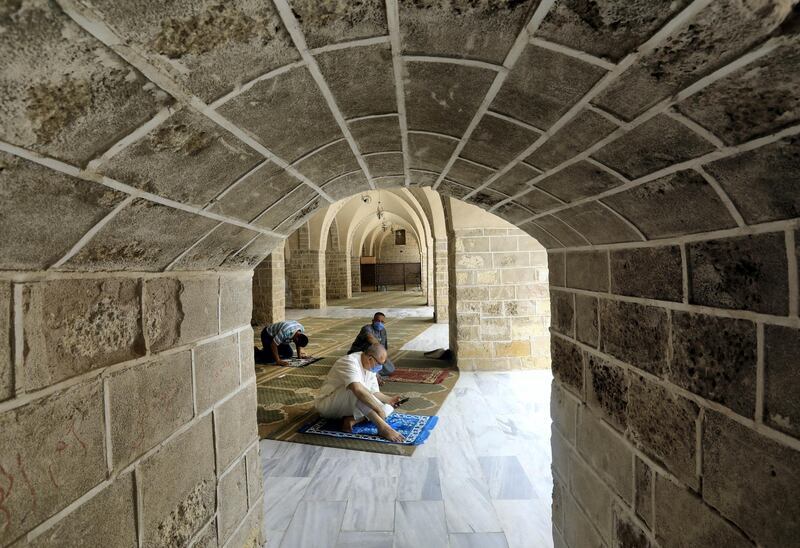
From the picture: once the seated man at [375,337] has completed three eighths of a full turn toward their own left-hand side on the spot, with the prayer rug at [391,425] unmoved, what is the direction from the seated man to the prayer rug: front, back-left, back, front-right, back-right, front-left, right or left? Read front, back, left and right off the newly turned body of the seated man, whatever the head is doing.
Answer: back

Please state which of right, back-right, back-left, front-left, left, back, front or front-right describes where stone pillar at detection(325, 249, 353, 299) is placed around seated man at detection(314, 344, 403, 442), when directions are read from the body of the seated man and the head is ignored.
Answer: back-left

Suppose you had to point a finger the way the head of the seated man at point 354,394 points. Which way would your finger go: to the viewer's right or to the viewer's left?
to the viewer's right

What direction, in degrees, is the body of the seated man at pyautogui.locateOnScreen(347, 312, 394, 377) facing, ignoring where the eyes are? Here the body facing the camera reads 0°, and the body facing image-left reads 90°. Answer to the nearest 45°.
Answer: approximately 315°

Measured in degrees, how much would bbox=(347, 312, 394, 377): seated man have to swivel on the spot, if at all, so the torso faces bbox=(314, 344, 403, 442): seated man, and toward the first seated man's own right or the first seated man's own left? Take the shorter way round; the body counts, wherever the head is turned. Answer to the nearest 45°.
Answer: approximately 45° to the first seated man's own right

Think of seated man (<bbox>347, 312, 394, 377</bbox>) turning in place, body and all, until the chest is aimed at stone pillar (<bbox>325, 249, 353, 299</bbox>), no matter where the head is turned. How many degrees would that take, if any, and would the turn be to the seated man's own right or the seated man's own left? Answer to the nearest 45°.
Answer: approximately 135° to the seated man's own left

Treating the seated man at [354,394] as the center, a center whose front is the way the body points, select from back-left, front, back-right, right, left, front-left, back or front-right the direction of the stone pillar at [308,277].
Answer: back-left

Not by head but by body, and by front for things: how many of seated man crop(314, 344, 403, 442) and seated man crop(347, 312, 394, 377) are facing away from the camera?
0
